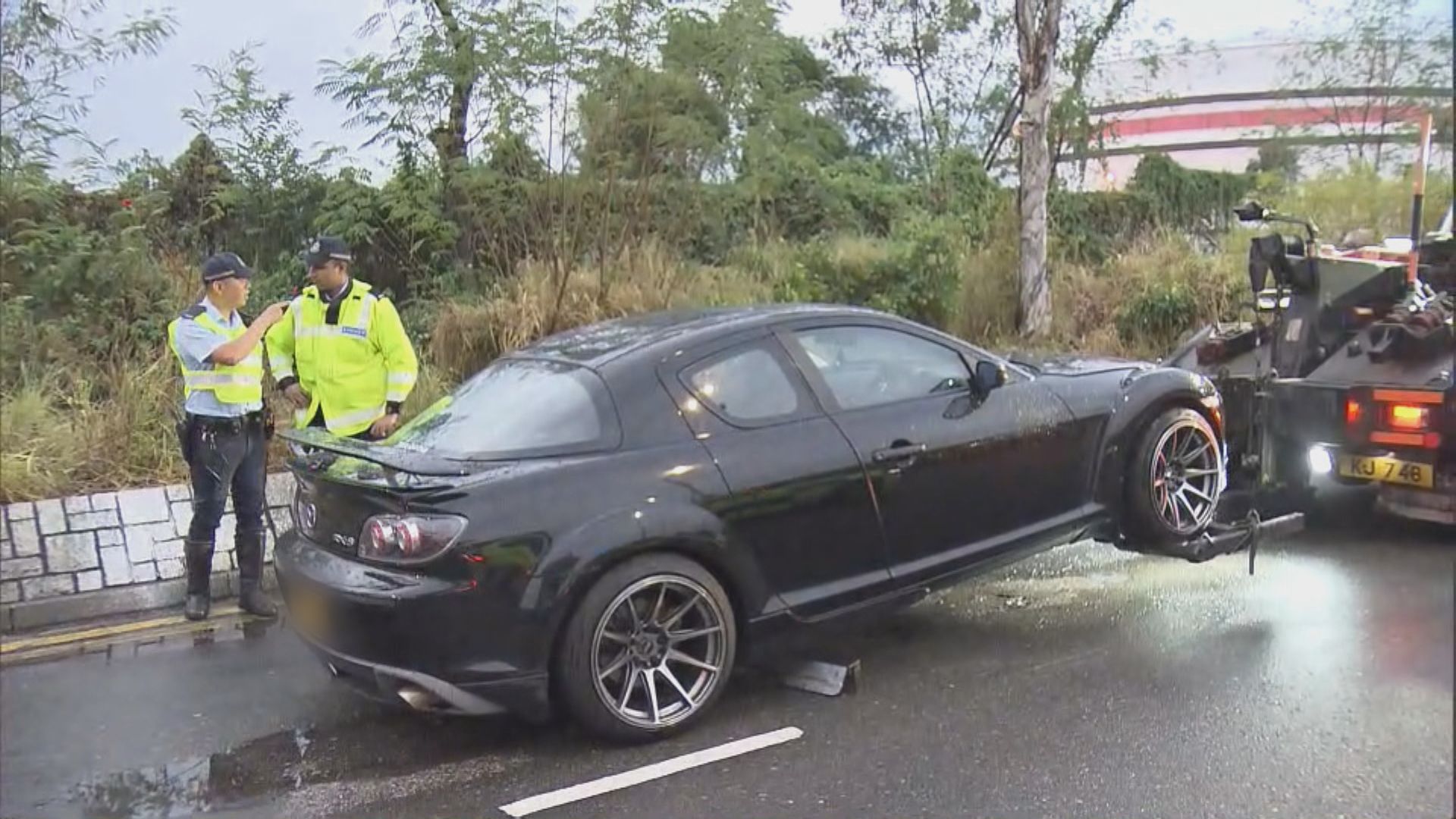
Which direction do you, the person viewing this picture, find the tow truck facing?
facing away from the viewer and to the right of the viewer

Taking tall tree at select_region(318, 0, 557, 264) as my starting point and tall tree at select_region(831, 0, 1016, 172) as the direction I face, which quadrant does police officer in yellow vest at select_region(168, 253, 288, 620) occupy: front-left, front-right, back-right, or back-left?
back-right

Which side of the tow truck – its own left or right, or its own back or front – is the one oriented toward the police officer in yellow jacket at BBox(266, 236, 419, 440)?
back

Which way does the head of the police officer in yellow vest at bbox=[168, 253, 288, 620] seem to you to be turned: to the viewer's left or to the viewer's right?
to the viewer's right

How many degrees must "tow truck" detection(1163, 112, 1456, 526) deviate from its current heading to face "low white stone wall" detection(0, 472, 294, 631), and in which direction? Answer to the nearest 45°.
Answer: approximately 180°

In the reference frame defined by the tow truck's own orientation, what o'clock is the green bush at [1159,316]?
The green bush is roughly at 10 o'clock from the tow truck.

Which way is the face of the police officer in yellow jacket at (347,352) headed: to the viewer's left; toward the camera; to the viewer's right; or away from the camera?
to the viewer's left

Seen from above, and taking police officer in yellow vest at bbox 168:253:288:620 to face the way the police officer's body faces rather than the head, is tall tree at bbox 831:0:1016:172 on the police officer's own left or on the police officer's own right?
on the police officer's own left

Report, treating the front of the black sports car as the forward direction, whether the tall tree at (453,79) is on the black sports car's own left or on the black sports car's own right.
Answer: on the black sports car's own left

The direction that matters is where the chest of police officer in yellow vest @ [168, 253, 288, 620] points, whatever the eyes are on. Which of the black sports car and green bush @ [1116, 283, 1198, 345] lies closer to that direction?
the black sports car

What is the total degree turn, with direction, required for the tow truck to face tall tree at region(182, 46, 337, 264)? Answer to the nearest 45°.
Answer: approximately 135° to its left

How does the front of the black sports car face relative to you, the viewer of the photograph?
facing away from the viewer and to the right of the viewer
